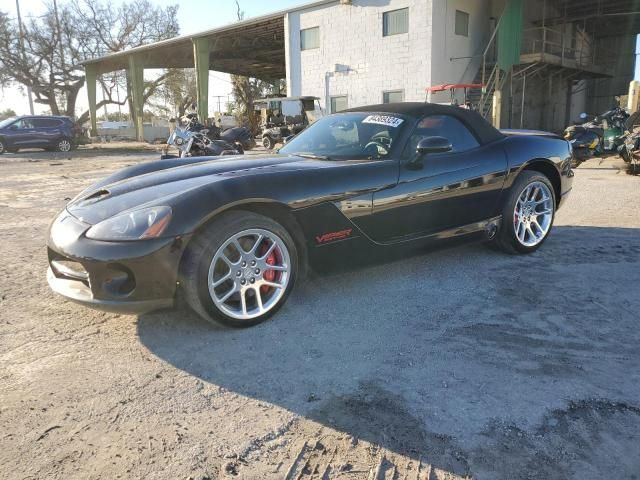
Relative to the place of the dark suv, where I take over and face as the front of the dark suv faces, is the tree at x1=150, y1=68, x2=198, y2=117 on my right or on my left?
on my right

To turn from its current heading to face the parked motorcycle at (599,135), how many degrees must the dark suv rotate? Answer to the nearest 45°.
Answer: approximately 135° to its left

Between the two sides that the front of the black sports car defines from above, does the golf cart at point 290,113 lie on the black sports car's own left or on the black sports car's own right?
on the black sports car's own right

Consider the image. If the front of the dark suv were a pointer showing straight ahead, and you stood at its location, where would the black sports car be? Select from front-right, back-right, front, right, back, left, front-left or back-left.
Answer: left

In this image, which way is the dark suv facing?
to the viewer's left

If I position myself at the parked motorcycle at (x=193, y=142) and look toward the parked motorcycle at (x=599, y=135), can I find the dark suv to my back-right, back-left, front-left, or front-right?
back-left

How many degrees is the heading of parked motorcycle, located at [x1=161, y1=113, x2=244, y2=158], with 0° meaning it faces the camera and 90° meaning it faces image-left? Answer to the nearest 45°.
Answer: approximately 45°

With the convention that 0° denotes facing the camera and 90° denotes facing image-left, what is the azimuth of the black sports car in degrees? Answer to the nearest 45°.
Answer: approximately 45°

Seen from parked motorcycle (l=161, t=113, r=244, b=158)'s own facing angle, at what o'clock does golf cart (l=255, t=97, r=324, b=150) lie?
The golf cart is roughly at 5 o'clock from the parked motorcycle.

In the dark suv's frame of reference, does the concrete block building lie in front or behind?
behind

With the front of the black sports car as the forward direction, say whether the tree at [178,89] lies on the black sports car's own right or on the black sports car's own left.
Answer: on the black sports car's own right

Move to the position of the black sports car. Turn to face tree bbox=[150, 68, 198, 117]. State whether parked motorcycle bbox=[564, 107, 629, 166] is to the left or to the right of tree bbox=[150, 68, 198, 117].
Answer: right

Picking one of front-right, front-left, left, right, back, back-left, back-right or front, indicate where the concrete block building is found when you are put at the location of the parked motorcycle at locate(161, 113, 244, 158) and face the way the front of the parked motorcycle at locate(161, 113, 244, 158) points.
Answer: back

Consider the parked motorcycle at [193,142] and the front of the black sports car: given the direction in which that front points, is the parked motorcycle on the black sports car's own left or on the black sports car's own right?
on the black sports car's own right
